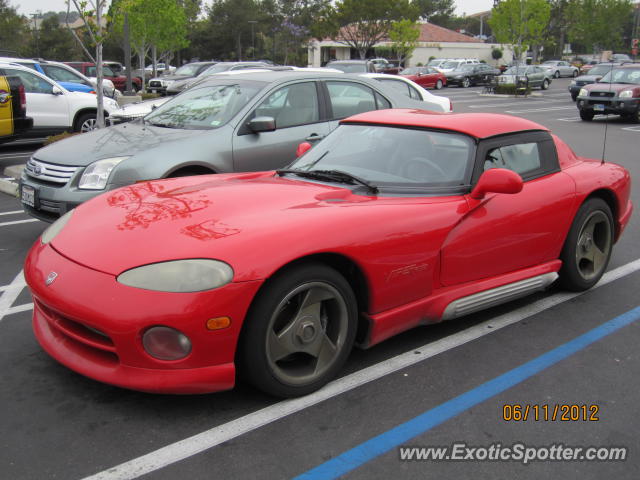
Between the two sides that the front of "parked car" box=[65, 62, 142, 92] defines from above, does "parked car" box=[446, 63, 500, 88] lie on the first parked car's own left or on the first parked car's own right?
on the first parked car's own left

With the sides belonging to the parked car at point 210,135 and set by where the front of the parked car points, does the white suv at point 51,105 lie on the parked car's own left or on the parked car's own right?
on the parked car's own right

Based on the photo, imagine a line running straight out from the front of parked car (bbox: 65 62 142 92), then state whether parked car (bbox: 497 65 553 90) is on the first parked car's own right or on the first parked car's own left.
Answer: on the first parked car's own left

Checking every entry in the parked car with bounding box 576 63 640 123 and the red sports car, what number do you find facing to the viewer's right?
0

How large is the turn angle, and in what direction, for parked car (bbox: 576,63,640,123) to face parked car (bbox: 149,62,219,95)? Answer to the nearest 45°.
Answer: approximately 45° to its right
